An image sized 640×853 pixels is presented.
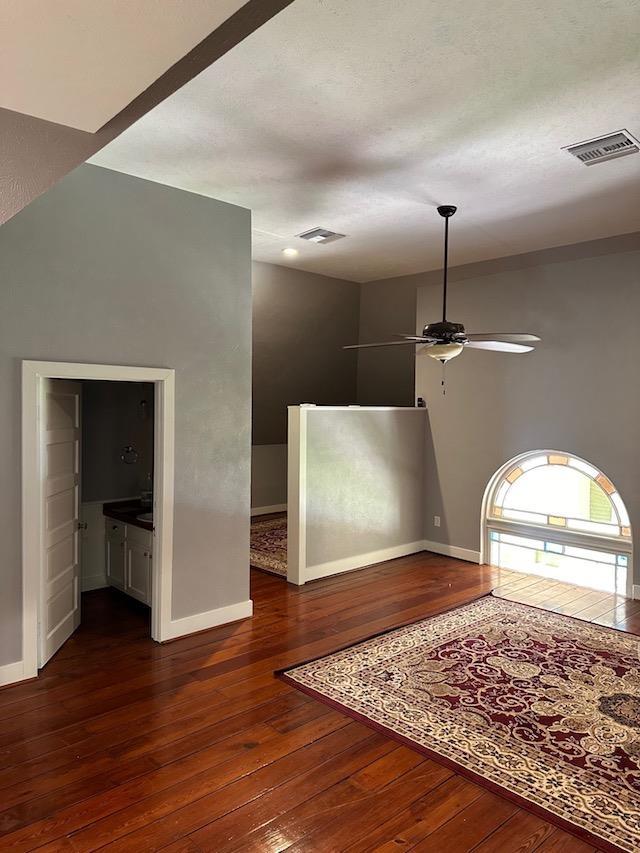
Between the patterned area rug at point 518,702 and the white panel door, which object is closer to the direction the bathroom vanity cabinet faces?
the white panel door

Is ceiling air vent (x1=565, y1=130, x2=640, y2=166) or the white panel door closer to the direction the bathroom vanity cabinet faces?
the white panel door

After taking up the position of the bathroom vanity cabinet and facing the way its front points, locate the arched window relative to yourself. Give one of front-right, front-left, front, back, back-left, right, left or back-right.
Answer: back-left

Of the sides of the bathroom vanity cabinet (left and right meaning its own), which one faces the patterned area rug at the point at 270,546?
back

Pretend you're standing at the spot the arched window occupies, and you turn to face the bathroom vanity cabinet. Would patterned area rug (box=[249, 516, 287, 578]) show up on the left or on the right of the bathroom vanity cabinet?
right

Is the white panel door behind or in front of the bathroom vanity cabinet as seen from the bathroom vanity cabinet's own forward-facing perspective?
in front

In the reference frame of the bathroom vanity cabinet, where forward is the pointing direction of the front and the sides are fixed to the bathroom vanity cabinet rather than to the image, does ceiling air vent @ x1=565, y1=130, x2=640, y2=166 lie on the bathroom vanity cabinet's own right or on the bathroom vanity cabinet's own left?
on the bathroom vanity cabinet's own left

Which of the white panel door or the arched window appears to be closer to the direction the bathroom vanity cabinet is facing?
the white panel door
